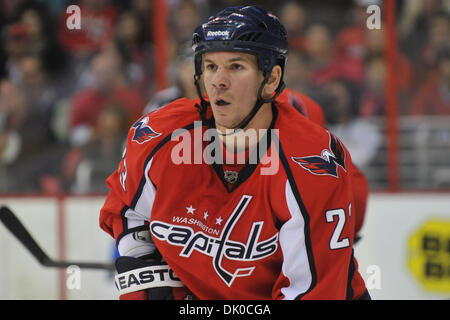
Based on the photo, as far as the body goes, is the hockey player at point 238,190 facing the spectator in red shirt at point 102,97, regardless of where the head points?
no

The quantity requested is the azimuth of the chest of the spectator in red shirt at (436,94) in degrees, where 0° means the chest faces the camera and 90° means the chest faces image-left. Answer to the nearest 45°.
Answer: approximately 0°

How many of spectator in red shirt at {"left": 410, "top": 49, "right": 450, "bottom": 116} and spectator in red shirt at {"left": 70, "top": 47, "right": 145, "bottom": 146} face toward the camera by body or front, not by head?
2

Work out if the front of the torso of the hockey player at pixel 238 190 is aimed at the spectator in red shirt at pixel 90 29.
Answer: no

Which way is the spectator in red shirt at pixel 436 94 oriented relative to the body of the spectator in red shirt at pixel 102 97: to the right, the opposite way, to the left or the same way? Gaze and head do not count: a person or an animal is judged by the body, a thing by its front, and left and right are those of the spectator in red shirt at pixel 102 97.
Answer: the same way

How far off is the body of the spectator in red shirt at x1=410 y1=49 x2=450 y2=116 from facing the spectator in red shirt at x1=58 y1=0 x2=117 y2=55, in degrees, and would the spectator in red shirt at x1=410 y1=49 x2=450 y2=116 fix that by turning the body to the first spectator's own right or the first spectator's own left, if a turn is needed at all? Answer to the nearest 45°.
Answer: approximately 90° to the first spectator's own right

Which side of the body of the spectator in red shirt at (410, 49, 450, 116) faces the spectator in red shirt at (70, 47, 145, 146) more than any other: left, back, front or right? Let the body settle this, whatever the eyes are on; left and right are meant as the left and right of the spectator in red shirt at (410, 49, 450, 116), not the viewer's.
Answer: right

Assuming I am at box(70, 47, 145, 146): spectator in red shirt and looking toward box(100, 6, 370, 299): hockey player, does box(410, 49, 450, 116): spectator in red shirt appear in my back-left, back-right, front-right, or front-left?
front-left

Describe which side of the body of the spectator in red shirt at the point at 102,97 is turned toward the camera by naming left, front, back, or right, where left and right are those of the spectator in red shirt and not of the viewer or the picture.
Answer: front

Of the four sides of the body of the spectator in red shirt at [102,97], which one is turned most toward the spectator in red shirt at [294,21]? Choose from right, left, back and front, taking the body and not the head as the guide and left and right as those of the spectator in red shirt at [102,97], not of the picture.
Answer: left

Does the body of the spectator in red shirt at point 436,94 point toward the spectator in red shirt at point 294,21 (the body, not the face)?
no

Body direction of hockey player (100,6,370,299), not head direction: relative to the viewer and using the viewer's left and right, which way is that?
facing the viewer and to the left of the viewer

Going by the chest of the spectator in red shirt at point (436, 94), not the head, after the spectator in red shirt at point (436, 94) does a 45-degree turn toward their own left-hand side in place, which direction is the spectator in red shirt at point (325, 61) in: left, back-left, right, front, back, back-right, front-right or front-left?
back-right

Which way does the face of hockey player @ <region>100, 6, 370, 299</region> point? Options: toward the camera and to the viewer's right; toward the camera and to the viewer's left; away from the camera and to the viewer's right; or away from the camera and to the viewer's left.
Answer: toward the camera and to the viewer's left

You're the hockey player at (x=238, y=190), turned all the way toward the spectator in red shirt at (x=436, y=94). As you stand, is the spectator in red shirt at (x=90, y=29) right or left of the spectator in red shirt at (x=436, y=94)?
left
